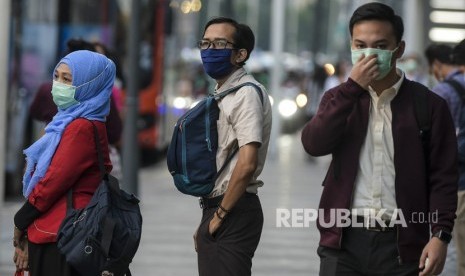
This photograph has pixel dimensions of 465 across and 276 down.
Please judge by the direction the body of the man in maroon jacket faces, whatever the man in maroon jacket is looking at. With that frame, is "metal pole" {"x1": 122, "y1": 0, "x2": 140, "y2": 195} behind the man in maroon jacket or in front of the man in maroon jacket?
behind

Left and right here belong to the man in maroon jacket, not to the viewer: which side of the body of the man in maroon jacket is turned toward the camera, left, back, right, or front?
front

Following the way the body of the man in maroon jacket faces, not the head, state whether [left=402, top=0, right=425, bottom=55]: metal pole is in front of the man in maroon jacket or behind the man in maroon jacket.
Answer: behind

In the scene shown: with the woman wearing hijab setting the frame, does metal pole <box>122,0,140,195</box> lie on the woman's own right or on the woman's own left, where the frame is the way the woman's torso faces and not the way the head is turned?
on the woman's own right

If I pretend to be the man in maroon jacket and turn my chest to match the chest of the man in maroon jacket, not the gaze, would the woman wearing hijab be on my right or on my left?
on my right
